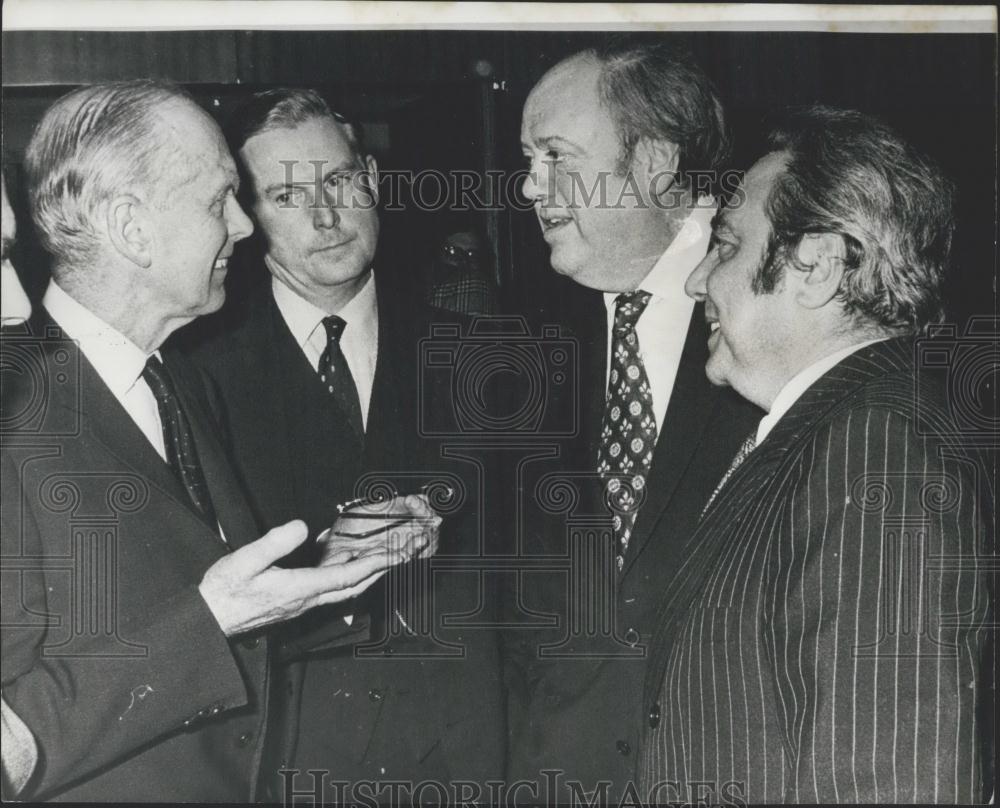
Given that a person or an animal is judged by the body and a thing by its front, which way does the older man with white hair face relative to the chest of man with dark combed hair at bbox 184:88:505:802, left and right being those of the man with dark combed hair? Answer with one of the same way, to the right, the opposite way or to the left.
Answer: to the left

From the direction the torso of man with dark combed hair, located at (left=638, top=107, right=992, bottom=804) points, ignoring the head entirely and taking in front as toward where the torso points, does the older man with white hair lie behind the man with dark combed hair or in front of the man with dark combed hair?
in front

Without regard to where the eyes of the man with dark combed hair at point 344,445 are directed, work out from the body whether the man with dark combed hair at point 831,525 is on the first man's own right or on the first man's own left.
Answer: on the first man's own left

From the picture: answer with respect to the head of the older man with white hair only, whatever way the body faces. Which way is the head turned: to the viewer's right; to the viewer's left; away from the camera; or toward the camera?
to the viewer's right

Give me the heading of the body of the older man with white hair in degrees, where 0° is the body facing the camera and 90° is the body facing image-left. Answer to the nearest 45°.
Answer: approximately 270°

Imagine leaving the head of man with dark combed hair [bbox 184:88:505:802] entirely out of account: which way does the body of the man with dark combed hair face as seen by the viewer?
toward the camera

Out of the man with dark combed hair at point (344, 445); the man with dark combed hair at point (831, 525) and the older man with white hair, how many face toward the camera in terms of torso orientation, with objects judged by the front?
1

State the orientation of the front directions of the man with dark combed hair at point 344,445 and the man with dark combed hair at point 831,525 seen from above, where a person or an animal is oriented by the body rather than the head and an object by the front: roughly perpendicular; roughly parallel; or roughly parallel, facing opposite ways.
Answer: roughly perpendicular

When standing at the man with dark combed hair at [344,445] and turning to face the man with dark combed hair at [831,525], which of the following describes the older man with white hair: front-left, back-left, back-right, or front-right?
back-right

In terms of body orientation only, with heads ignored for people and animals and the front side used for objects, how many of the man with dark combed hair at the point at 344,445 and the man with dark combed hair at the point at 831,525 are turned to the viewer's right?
0

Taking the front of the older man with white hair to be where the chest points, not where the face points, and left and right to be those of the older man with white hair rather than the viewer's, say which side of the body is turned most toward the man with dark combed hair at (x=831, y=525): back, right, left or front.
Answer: front

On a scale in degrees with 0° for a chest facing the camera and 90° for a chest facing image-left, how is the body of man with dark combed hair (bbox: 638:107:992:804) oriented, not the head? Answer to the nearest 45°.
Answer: approximately 90°

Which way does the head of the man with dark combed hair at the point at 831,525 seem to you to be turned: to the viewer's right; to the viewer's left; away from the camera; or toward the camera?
to the viewer's left

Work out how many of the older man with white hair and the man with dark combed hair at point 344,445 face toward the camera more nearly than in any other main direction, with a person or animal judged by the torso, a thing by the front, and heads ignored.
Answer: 1
